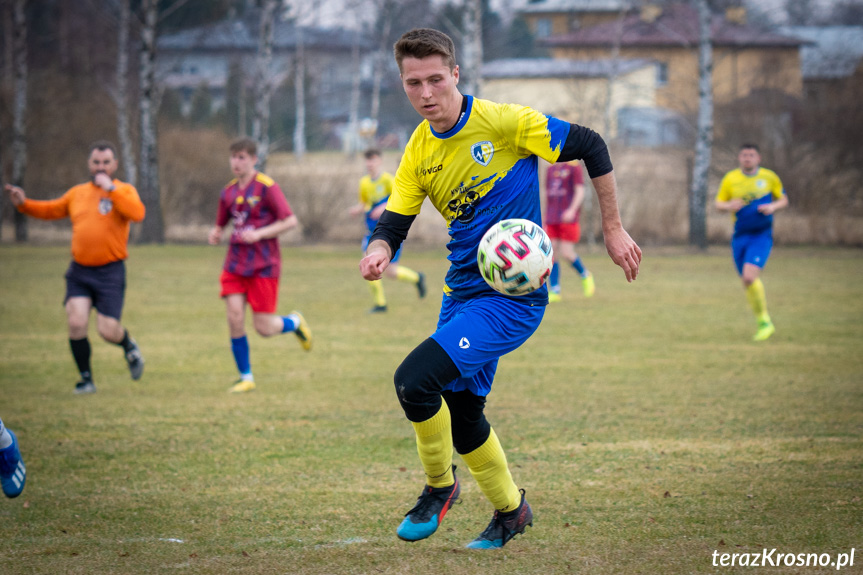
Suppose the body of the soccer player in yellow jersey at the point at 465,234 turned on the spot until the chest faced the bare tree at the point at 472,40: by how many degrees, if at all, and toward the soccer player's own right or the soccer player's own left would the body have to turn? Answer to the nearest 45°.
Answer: approximately 135° to the soccer player's own right

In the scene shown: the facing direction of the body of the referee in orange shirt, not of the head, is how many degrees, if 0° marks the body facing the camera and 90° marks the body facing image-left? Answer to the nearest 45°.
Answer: approximately 0°

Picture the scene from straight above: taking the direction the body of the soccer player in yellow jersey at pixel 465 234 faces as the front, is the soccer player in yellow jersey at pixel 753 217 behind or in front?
behind

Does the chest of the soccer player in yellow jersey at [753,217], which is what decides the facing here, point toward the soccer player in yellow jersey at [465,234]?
yes

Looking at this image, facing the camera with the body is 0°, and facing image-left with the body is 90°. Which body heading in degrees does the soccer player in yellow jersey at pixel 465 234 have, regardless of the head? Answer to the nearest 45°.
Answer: approximately 45°

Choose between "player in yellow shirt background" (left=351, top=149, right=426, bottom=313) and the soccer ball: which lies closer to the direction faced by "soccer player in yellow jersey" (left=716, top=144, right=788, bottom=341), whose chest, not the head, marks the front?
the soccer ball
